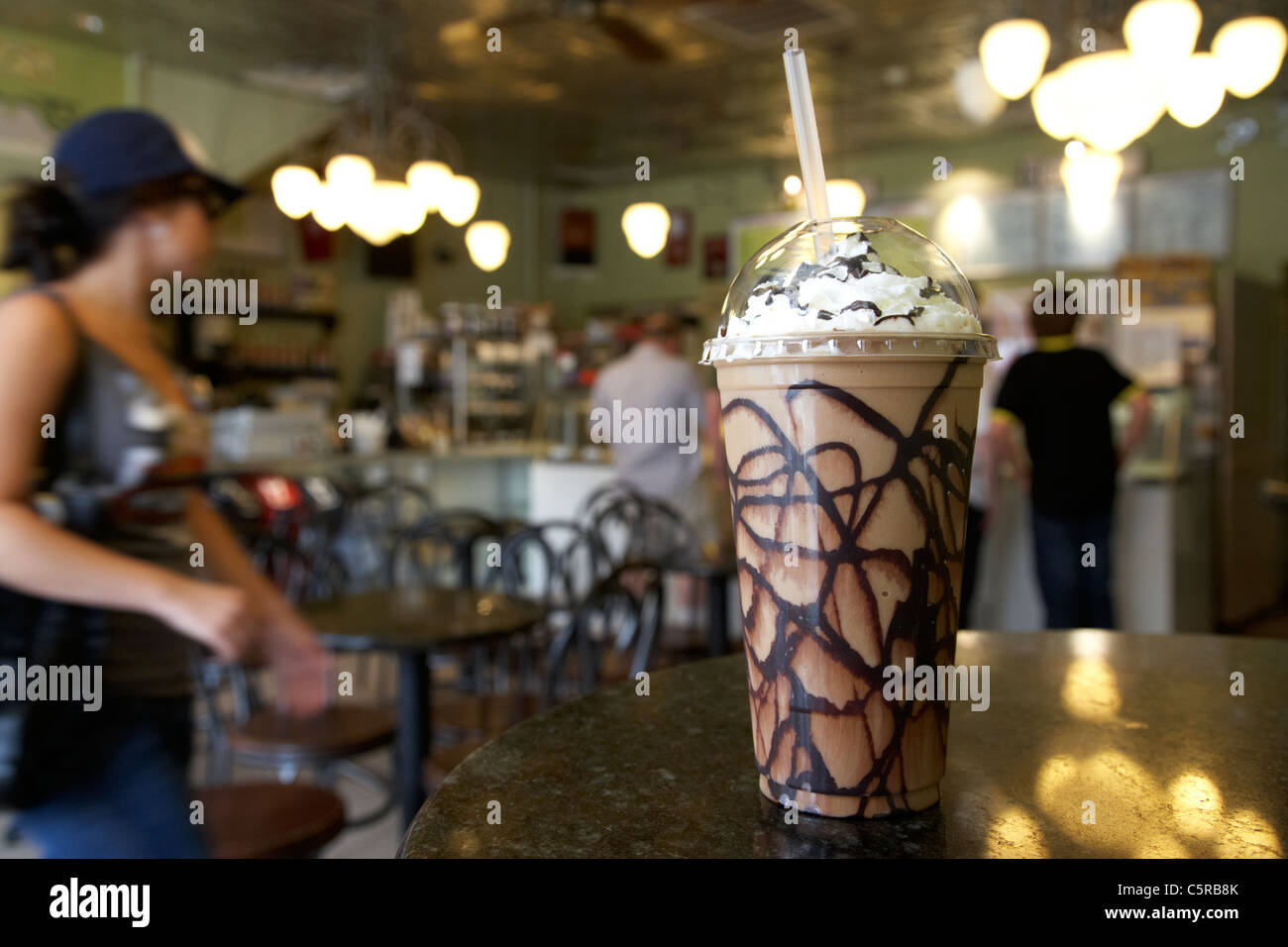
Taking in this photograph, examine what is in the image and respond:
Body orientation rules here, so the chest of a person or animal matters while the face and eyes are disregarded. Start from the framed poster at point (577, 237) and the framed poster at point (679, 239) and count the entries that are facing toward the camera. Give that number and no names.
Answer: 2

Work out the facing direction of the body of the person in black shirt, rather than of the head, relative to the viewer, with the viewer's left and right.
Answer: facing away from the viewer

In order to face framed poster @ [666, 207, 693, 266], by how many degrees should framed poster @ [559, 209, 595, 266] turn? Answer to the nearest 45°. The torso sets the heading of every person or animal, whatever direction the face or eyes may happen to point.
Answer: approximately 45° to its left

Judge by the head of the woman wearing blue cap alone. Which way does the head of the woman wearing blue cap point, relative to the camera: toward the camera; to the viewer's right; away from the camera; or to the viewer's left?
to the viewer's right

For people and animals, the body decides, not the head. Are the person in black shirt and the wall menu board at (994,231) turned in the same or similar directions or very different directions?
very different directions

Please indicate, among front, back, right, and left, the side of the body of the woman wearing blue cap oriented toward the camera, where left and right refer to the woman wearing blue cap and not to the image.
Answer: right

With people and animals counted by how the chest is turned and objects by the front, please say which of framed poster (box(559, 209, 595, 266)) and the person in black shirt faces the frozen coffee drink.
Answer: the framed poster

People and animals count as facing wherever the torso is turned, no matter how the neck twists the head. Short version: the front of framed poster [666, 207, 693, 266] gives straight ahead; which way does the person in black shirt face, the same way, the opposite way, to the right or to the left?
the opposite way

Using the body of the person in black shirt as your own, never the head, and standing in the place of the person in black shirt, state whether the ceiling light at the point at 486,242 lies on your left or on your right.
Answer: on your left

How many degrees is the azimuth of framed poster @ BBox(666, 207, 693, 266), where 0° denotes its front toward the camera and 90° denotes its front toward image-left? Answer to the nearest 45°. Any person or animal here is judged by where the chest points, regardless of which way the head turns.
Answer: approximately 0°

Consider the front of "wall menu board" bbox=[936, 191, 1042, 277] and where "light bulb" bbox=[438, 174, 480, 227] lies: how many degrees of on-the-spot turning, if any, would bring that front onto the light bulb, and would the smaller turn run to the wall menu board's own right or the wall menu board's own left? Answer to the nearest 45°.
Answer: approximately 45° to the wall menu board's own right
